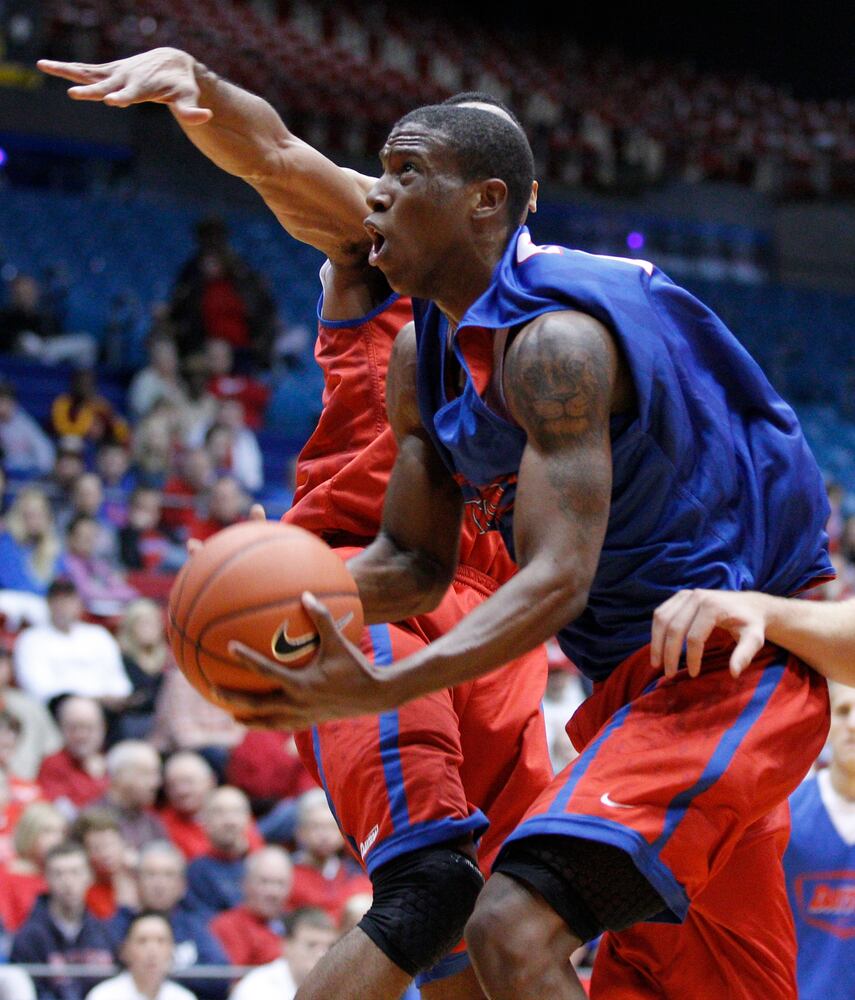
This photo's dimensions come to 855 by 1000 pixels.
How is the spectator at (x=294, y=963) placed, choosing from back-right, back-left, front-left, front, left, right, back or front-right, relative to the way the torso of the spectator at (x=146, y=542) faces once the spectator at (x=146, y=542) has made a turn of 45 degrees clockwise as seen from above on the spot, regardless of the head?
front-left

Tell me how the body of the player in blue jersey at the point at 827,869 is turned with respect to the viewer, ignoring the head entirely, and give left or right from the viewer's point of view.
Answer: facing the viewer

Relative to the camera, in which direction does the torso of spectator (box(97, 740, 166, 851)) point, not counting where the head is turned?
toward the camera

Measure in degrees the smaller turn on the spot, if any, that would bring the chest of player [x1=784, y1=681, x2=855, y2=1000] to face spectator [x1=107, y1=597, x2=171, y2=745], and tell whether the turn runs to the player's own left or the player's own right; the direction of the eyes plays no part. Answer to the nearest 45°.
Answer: approximately 135° to the player's own right

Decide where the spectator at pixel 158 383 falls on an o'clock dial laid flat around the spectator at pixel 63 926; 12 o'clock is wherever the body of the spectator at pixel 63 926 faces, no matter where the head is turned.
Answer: the spectator at pixel 158 383 is roughly at 6 o'clock from the spectator at pixel 63 926.

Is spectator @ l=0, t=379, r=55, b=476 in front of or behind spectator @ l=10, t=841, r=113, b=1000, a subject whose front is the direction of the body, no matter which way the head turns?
behind

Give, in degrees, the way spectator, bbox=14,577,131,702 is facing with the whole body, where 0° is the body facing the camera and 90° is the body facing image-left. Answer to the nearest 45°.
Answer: approximately 0°

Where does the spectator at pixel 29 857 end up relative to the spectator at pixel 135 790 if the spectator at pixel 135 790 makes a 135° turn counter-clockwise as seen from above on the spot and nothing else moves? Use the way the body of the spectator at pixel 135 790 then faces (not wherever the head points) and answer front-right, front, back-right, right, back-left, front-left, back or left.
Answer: back

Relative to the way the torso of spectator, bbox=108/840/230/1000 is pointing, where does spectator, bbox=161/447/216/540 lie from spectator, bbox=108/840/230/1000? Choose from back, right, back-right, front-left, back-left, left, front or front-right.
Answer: back

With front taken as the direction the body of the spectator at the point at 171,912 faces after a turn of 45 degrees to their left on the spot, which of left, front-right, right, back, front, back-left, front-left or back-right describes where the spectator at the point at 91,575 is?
back-left

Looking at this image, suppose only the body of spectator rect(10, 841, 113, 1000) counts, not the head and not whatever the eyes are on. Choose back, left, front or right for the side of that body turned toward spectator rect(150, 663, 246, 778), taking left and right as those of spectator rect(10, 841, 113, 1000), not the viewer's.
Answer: back

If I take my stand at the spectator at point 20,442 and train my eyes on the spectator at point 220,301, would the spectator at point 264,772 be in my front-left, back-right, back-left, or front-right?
back-right

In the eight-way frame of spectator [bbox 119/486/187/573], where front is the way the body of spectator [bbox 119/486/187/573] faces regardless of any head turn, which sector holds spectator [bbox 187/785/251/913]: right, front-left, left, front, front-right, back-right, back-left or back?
front
